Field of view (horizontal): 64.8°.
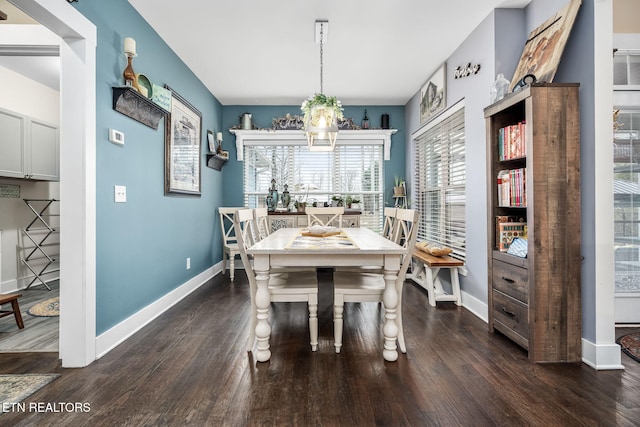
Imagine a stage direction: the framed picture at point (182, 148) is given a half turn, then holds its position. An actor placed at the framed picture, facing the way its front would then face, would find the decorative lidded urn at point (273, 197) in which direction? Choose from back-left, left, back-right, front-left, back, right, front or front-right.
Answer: right

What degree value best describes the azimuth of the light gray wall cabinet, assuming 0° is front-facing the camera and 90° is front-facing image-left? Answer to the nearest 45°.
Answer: approximately 315°

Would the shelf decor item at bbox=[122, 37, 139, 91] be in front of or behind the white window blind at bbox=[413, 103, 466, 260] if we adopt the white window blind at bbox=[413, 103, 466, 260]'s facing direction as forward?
in front

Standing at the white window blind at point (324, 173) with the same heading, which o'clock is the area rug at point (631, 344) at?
The area rug is roughly at 11 o'clock from the white window blind.

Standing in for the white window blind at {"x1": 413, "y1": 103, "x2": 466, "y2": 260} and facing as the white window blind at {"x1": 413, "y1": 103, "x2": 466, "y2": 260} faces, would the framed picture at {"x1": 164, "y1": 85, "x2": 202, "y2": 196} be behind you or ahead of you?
ahead

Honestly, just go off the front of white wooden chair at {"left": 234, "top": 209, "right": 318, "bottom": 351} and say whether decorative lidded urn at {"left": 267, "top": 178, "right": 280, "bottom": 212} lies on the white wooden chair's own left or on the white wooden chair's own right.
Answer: on the white wooden chair's own left

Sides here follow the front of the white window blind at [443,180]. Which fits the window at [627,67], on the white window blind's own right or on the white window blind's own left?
on the white window blind's own left
